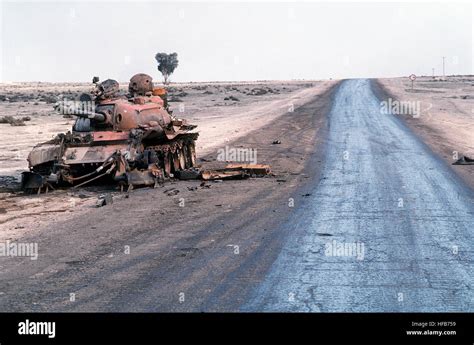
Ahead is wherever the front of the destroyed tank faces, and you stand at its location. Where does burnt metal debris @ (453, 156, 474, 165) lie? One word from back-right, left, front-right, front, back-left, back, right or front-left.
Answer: back-left

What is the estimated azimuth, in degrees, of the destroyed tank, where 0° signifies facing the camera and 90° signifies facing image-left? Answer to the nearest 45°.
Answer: approximately 45°
